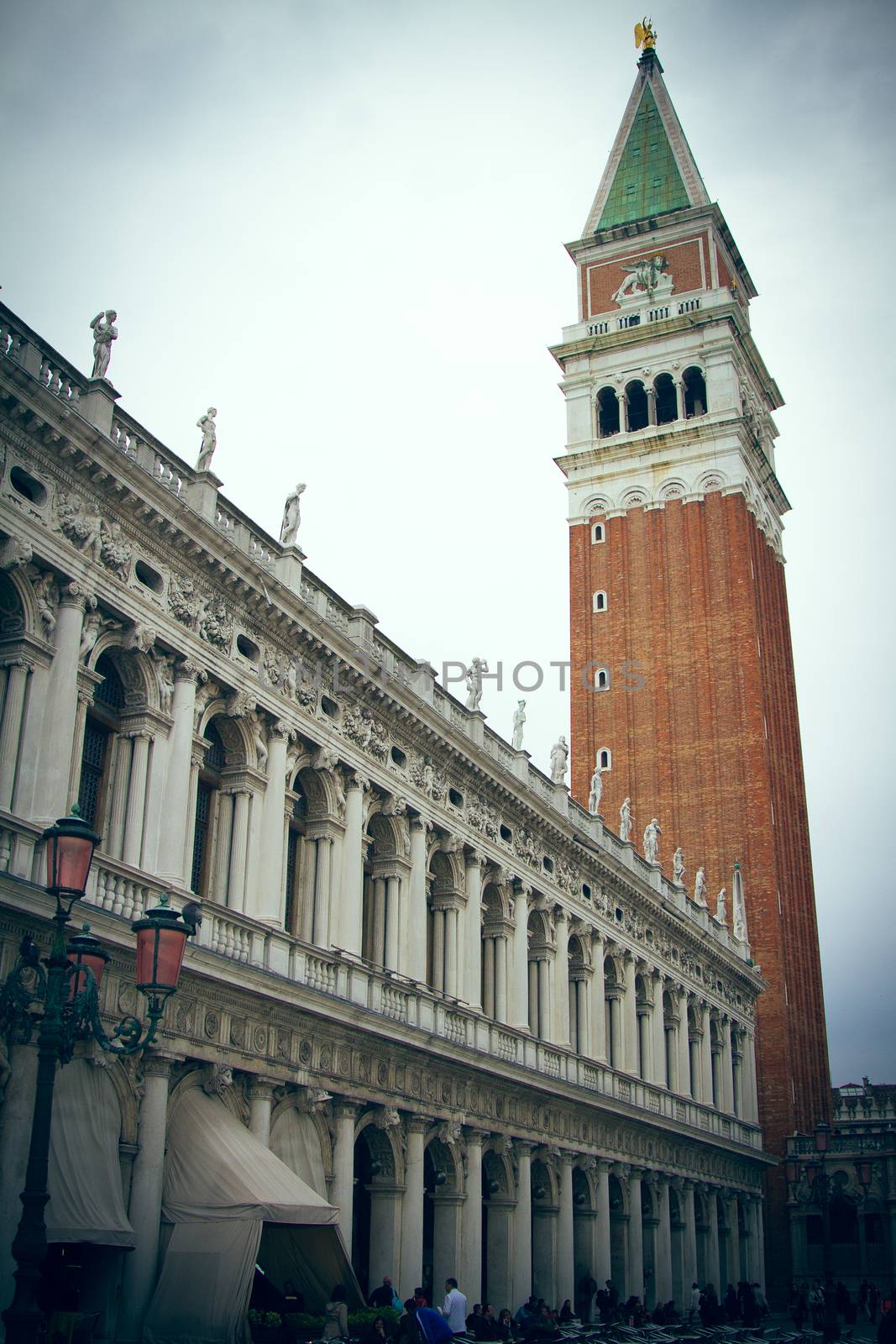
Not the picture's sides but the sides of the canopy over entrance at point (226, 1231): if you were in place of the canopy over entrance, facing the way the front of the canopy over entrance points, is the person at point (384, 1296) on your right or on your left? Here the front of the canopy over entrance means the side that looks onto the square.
on your left

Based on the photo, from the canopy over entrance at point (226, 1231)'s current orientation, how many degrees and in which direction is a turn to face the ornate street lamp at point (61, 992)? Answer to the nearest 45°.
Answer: approximately 45° to its right

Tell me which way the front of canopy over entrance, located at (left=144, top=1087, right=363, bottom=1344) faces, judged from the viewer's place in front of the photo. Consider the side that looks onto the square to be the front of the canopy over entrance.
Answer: facing the viewer and to the right of the viewer

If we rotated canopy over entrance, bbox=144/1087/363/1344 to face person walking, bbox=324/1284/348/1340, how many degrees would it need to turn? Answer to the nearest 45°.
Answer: approximately 45° to its left

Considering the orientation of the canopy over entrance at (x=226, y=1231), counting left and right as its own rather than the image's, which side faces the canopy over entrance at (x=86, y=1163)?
right

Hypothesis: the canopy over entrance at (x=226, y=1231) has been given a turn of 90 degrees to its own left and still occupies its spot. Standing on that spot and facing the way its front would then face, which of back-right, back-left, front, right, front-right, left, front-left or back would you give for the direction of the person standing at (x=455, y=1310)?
front
